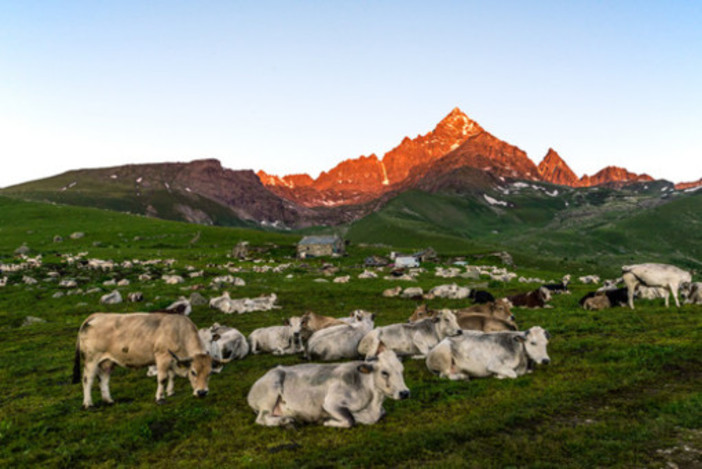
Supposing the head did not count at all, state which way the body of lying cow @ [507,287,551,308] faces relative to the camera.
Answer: to the viewer's right

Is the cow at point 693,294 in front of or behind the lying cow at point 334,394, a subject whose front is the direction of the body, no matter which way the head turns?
in front

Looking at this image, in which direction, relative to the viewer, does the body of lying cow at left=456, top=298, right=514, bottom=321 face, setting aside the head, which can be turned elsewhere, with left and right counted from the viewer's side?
facing to the right of the viewer

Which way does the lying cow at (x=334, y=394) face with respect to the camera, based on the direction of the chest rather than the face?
to the viewer's right

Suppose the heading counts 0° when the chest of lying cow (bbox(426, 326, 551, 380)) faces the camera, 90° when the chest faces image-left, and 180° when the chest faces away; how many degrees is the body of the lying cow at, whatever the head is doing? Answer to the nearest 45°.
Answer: approximately 270°

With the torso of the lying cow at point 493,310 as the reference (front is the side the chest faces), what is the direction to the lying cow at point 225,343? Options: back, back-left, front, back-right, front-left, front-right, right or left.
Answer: back-right

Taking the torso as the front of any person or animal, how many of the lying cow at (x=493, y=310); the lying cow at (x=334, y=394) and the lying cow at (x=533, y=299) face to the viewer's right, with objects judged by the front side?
3
